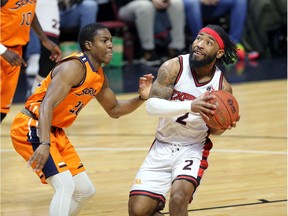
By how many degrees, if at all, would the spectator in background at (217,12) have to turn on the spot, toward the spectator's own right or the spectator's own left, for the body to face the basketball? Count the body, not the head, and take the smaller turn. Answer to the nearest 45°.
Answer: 0° — they already face it

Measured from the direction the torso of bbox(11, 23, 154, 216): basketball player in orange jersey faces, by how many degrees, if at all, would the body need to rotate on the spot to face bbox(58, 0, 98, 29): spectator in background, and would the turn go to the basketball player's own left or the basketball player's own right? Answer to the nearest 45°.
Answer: approximately 135° to the basketball player's own left

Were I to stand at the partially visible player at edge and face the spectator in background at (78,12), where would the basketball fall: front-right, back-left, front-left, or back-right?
back-right

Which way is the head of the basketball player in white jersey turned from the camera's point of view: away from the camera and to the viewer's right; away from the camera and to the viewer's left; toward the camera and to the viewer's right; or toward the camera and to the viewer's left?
toward the camera and to the viewer's left

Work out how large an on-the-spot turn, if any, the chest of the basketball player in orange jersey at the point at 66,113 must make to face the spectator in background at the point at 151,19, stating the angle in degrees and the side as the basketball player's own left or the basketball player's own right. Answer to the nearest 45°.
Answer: approximately 135° to the basketball player's own left

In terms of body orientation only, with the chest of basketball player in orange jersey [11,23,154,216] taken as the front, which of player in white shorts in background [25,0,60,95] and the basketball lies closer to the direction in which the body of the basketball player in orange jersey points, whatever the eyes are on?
the basketball

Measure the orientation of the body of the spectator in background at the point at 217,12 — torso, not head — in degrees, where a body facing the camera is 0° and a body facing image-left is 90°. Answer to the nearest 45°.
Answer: approximately 0°

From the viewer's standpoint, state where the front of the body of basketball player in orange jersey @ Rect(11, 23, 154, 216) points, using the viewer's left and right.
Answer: facing the viewer and to the right of the viewer

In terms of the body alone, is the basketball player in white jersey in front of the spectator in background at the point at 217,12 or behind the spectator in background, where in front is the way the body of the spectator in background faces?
in front
